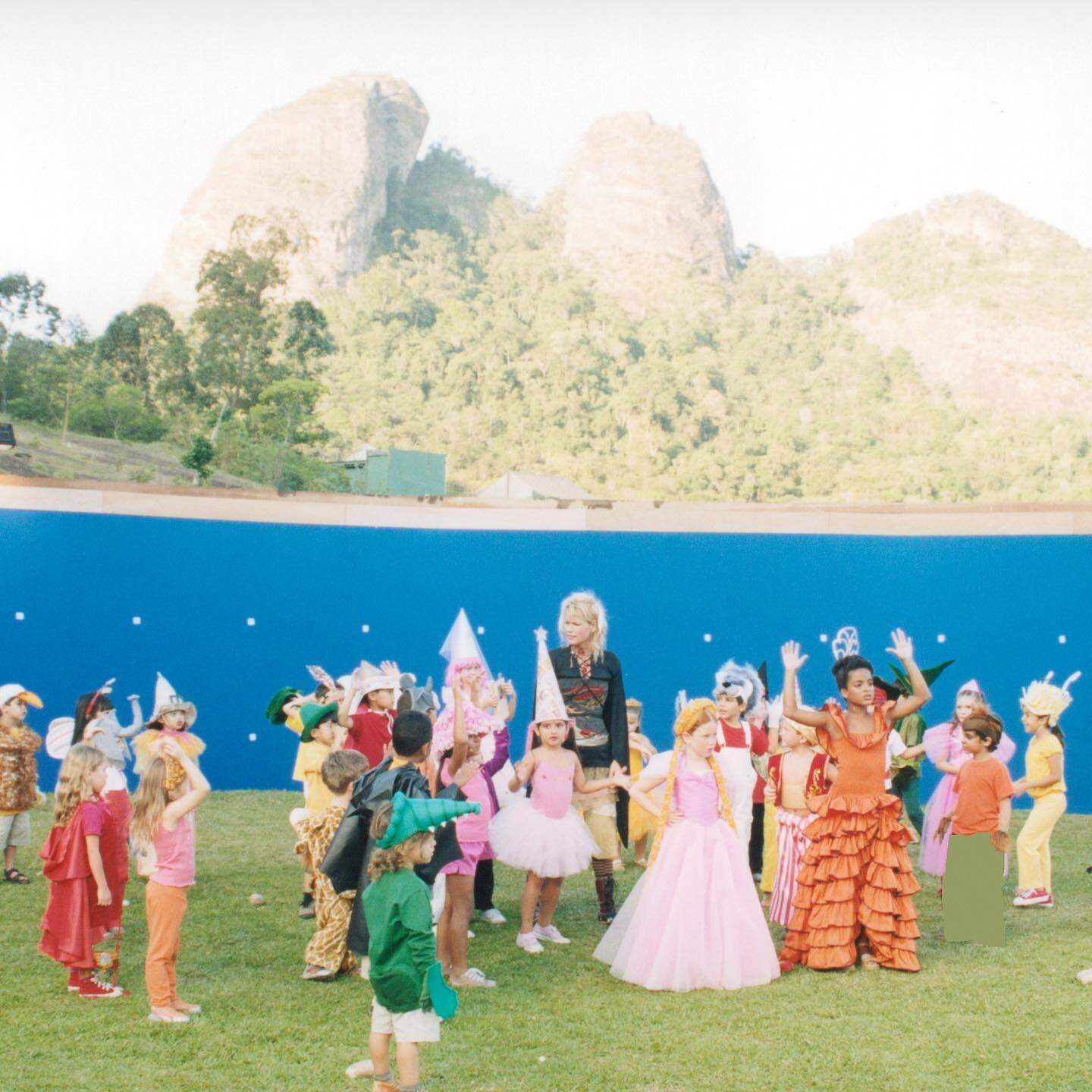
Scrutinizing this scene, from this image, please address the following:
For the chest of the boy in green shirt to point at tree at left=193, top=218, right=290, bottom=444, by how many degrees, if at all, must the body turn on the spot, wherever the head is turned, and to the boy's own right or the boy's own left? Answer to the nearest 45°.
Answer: approximately 45° to the boy's own left

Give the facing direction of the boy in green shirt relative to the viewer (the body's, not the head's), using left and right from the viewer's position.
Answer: facing away from the viewer and to the right of the viewer

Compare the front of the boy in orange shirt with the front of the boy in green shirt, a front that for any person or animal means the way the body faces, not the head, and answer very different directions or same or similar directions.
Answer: very different directions
